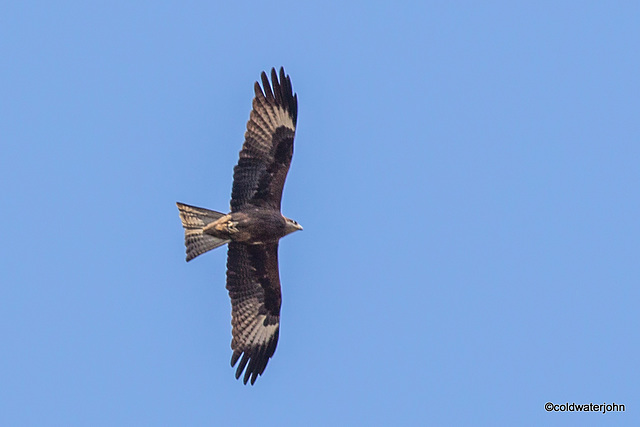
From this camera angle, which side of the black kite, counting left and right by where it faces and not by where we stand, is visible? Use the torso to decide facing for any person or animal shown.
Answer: right
